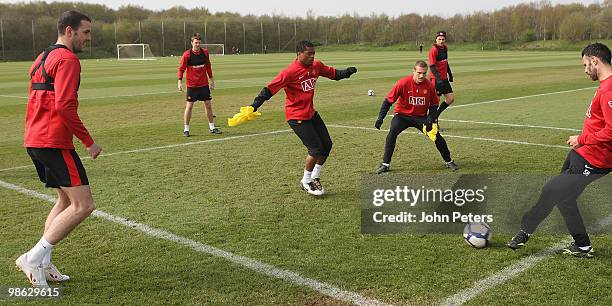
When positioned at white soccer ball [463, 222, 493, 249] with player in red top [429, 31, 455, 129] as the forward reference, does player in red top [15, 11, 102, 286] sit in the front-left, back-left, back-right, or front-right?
back-left

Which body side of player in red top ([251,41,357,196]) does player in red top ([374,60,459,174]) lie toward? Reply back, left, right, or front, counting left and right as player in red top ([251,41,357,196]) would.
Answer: left

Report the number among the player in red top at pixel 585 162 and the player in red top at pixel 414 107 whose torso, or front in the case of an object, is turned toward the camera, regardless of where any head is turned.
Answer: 1

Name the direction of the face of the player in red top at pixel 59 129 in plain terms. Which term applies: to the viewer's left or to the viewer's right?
to the viewer's right

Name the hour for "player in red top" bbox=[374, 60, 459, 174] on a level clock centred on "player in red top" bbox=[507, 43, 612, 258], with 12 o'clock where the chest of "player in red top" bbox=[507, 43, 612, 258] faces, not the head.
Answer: "player in red top" bbox=[374, 60, 459, 174] is roughly at 2 o'clock from "player in red top" bbox=[507, 43, 612, 258].

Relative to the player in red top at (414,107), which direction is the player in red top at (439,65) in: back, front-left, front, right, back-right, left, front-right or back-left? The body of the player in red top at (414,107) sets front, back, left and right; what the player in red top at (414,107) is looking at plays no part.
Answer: back

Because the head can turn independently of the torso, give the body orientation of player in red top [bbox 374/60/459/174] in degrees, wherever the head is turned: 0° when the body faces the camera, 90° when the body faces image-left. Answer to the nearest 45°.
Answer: approximately 0°

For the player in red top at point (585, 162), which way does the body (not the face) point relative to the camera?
to the viewer's left

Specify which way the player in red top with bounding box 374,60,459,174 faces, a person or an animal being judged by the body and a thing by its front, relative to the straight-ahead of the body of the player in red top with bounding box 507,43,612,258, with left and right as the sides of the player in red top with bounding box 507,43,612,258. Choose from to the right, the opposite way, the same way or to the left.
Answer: to the left

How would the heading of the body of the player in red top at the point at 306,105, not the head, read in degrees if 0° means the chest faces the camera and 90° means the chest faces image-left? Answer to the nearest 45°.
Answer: approximately 315°

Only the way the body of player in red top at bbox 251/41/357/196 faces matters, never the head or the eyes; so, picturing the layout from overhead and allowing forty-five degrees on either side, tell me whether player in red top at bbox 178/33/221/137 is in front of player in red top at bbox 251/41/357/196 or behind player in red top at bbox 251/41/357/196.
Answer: behind

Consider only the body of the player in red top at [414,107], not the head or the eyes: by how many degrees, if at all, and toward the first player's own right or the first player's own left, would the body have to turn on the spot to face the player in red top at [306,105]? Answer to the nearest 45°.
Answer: approximately 45° to the first player's own right
